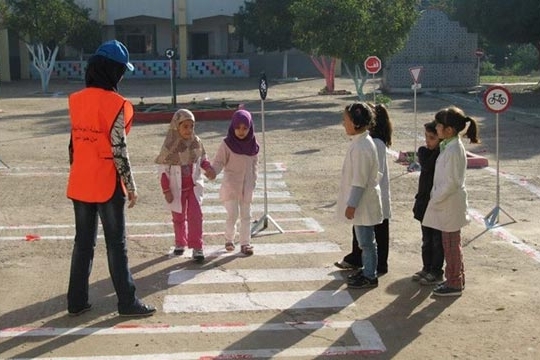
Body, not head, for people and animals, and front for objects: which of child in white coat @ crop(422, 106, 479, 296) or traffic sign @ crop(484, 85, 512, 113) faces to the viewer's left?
the child in white coat

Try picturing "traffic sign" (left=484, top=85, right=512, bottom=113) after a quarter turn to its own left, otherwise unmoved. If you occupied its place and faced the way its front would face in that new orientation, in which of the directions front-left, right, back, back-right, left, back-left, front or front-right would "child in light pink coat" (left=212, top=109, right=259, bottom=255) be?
back-right

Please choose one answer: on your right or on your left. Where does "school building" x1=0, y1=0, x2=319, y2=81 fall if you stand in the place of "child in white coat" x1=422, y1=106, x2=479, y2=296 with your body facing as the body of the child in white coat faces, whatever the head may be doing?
on your right

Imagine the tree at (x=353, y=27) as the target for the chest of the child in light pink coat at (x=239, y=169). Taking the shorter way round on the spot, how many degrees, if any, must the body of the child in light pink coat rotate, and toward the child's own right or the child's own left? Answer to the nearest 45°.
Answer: approximately 180°

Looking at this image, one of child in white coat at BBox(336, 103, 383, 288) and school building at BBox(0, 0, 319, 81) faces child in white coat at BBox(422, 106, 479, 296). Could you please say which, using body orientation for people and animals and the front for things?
the school building

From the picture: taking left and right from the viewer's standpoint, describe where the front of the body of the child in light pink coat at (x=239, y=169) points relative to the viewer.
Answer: facing the viewer

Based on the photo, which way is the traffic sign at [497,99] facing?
toward the camera

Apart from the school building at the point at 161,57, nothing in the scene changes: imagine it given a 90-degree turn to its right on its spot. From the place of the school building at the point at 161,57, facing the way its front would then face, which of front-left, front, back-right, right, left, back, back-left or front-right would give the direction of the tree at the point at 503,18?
back-left

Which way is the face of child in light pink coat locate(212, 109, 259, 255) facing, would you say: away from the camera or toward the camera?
toward the camera

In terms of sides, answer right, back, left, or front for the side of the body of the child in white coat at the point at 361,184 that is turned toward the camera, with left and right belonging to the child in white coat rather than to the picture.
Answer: left

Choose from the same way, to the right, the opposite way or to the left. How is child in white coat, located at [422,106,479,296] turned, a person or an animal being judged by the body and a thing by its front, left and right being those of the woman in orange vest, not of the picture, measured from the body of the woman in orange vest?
to the left

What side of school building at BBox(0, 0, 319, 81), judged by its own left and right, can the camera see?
front

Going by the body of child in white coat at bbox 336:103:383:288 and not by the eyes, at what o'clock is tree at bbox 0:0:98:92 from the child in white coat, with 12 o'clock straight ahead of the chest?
The tree is roughly at 2 o'clock from the child in white coat.

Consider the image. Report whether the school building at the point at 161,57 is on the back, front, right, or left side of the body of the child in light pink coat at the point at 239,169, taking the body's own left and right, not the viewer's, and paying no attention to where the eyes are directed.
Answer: back

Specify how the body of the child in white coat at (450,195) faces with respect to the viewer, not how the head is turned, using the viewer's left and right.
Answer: facing to the left of the viewer

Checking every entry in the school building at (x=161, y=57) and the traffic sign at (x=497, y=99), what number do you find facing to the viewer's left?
0

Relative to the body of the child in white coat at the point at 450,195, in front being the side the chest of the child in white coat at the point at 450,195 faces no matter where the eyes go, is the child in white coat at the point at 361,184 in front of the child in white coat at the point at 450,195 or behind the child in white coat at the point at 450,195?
in front

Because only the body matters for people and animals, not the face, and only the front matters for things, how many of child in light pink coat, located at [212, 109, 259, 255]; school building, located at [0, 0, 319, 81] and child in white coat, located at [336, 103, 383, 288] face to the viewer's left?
1

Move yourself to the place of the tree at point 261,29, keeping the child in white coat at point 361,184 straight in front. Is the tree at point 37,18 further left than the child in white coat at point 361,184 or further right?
right
